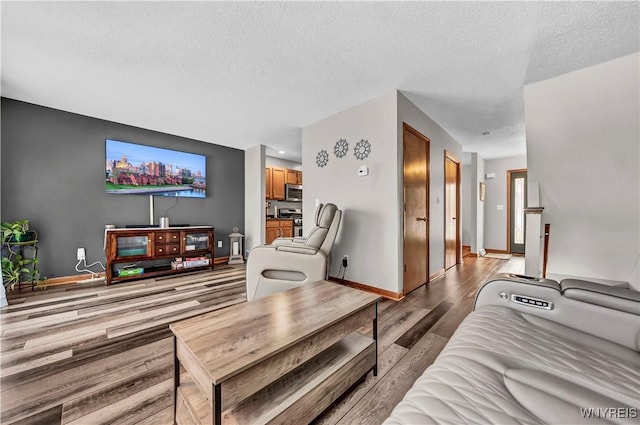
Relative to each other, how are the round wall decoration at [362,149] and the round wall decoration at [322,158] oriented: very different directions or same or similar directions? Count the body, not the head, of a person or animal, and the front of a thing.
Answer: same or similar directions

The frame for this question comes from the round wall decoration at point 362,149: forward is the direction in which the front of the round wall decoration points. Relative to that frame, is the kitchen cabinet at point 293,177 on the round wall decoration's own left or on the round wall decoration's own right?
on the round wall decoration's own right

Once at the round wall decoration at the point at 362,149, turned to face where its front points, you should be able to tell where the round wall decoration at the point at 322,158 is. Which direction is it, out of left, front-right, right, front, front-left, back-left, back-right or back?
right

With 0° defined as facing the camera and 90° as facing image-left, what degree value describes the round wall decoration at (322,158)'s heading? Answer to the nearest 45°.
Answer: approximately 45°

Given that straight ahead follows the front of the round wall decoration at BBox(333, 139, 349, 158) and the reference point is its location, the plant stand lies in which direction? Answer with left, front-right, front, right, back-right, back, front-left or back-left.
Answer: front-right

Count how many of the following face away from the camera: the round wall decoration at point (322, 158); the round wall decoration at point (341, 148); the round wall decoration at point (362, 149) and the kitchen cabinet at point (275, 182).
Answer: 0

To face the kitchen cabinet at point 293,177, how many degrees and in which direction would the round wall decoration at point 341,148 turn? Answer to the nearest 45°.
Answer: approximately 90° to its right

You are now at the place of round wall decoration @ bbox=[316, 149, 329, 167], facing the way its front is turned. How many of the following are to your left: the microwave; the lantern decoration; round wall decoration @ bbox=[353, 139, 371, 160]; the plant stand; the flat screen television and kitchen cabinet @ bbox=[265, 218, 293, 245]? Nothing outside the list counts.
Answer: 1

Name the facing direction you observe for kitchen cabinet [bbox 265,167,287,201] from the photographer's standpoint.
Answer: facing the viewer and to the right of the viewer

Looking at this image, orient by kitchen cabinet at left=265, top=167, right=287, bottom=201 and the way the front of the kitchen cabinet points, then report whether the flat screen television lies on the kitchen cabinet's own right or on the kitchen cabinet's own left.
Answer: on the kitchen cabinet's own right

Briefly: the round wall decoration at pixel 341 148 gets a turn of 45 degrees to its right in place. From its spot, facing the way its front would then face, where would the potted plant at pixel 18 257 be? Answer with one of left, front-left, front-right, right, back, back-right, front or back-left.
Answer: front

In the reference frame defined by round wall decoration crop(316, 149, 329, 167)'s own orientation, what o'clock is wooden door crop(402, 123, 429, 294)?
The wooden door is roughly at 8 o'clock from the round wall decoration.

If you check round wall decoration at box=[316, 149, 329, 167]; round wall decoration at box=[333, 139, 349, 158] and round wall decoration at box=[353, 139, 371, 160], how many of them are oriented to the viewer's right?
0
